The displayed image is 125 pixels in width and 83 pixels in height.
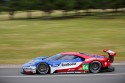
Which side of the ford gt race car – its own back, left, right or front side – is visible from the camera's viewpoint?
left
